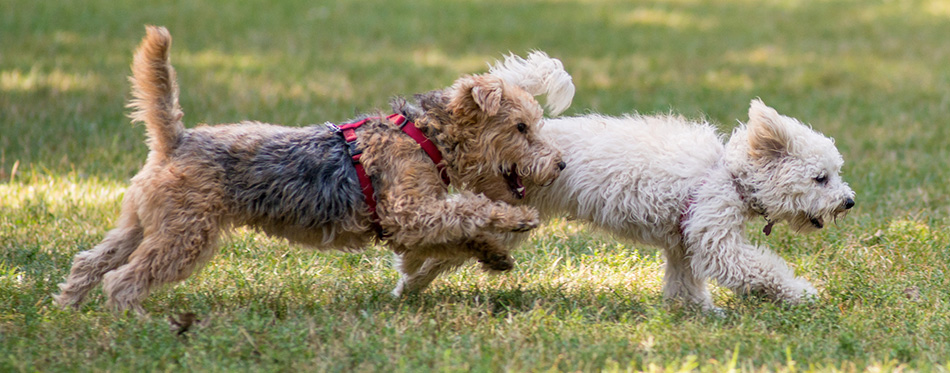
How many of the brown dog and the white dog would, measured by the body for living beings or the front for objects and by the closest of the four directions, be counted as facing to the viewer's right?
2

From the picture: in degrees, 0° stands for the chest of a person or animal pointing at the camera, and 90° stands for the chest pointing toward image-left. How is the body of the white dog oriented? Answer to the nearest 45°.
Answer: approximately 270°

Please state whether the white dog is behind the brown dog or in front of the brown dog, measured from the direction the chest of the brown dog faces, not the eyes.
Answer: in front

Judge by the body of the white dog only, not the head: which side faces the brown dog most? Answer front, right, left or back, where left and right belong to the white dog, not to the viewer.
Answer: back

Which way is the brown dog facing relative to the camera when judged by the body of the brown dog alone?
to the viewer's right
